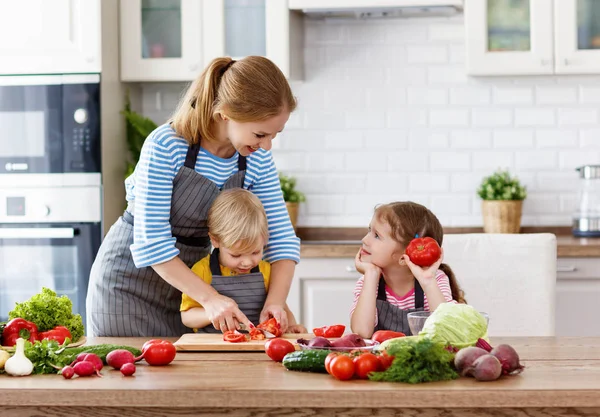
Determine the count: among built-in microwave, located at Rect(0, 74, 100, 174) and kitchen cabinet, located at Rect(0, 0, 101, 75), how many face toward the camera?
2

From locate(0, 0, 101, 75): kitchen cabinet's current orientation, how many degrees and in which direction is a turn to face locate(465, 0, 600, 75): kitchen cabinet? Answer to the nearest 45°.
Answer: approximately 90° to its left

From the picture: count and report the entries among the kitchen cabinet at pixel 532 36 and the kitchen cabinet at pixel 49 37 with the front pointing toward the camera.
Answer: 2

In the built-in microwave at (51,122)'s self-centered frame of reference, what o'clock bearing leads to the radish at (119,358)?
The radish is roughly at 12 o'clock from the built-in microwave.

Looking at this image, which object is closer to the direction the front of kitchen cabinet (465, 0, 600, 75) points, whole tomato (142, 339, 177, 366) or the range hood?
the whole tomato

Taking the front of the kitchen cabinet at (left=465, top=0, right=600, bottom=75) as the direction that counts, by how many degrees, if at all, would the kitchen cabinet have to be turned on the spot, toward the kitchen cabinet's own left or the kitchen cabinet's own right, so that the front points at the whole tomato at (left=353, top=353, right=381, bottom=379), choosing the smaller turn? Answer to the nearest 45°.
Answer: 0° — it already faces it

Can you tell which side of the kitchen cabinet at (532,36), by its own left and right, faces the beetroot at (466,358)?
front
